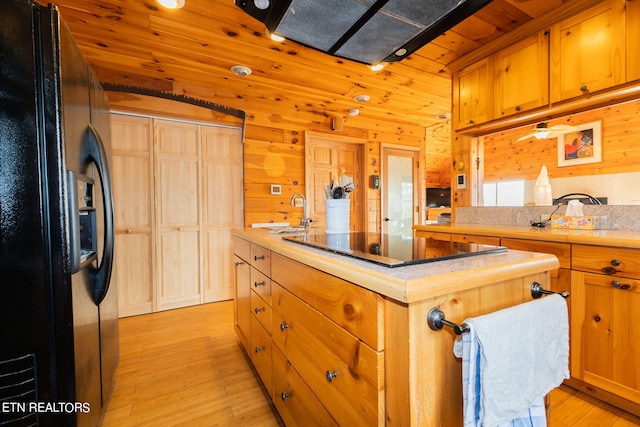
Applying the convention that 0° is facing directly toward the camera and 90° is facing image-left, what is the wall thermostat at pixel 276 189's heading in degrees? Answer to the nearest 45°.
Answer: approximately 0°

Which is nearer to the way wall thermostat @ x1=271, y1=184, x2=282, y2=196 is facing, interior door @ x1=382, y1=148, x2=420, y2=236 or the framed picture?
the framed picture

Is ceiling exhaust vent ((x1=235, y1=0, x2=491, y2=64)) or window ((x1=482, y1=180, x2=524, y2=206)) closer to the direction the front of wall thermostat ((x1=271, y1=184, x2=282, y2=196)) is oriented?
the ceiling exhaust vent

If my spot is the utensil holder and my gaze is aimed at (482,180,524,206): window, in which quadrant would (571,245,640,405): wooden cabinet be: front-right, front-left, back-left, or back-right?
front-right

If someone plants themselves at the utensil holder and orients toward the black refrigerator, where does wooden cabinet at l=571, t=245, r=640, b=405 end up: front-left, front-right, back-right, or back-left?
back-left

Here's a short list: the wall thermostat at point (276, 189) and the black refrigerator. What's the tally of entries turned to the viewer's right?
1

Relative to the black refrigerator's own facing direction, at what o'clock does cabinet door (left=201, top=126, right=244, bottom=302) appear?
The cabinet door is roughly at 10 o'clock from the black refrigerator.

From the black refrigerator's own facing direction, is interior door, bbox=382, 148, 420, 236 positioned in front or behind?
in front

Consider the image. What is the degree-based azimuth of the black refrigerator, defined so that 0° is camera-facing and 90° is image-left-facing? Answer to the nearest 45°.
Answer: approximately 270°

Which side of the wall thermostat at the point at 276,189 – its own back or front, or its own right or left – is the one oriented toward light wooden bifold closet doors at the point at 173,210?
right

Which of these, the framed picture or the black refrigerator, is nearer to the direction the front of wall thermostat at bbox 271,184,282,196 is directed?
the black refrigerator

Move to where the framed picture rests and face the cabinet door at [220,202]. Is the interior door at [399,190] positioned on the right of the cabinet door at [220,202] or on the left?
right

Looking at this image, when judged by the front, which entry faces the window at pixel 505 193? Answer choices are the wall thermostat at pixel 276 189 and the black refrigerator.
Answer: the black refrigerator

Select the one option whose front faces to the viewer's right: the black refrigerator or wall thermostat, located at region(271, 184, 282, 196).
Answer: the black refrigerator

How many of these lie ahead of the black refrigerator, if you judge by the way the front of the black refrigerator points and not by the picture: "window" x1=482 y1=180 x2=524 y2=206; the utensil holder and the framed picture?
3

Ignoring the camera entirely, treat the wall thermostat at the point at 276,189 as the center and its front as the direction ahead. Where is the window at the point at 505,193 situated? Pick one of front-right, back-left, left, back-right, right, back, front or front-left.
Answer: left
